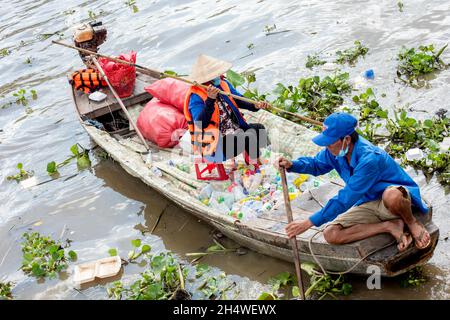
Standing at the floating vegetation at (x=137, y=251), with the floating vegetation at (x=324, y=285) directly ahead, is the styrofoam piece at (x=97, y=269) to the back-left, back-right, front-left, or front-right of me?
back-right

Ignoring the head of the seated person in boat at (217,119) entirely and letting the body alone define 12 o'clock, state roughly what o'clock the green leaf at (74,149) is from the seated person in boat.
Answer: The green leaf is roughly at 6 o'clock from the seated person in boat.

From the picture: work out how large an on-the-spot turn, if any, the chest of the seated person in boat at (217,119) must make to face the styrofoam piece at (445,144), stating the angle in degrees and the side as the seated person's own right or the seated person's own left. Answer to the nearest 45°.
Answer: approximately 45° to the seated person's own left

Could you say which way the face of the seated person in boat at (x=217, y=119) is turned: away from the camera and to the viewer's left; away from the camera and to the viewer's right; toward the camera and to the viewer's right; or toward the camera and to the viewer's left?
toward the camera and to the viewer's right

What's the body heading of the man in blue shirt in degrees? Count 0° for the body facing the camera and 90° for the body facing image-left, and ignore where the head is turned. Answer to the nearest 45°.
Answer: approximately 45°

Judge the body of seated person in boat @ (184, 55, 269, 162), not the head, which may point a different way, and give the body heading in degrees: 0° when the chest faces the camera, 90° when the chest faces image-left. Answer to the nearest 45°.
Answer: approximately 315°

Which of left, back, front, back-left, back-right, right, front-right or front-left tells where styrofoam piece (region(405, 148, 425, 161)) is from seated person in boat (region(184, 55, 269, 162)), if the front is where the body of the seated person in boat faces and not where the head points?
front-left

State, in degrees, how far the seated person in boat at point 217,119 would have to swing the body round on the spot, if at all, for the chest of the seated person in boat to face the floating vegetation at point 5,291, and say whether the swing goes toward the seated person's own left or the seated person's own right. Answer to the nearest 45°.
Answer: approximately 135° to the seated person's own right

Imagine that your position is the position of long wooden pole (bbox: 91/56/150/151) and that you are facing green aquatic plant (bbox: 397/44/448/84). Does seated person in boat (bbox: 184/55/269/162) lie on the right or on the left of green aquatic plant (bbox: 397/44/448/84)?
right

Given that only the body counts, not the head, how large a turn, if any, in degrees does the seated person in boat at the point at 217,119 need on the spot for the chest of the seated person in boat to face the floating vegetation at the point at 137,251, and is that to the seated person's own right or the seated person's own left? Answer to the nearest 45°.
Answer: approximately 135° to the seated person's own right

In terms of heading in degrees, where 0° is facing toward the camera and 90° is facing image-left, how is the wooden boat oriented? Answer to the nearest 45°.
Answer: approximately 315°
